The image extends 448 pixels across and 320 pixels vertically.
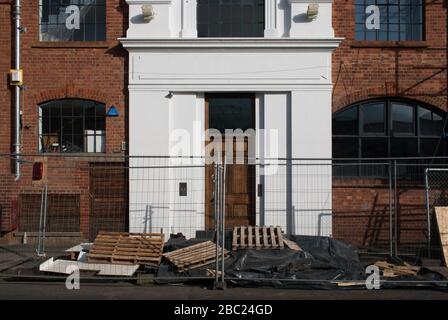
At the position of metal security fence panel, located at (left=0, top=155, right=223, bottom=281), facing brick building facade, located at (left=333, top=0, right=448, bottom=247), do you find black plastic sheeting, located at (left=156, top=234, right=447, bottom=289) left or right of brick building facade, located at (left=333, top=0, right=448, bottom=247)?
right

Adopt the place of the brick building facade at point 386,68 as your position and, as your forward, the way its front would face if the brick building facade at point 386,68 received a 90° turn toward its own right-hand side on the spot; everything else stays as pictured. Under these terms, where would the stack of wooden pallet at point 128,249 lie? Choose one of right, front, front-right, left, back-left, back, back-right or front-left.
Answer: front-left

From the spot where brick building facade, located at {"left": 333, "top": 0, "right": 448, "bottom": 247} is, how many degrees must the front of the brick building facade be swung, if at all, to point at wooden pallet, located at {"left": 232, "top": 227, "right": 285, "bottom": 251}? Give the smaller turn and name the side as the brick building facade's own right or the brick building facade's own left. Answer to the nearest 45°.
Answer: approximately 45° to the brick building facade's own right

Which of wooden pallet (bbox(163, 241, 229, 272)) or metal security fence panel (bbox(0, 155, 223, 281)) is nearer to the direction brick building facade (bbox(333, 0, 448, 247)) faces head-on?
the wooden pallet

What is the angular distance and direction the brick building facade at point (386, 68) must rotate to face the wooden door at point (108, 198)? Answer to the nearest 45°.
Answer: approximately 90° to its right

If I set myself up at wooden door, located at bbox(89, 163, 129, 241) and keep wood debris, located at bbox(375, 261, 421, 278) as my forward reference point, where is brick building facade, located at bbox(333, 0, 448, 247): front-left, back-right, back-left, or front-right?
front-left

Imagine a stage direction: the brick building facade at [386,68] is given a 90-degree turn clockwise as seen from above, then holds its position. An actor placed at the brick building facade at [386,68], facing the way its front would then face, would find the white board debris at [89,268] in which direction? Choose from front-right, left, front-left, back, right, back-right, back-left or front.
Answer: front-left

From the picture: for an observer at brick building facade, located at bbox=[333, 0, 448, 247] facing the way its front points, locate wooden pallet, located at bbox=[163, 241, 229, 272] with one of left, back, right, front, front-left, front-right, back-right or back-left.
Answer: front-right

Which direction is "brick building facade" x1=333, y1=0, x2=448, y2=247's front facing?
toward the camera

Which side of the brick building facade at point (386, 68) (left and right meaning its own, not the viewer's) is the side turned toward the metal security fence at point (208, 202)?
right

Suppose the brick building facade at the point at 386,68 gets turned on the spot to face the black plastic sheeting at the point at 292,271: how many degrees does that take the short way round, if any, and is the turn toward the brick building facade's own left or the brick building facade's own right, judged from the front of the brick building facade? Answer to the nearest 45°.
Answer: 0° — it already faces it

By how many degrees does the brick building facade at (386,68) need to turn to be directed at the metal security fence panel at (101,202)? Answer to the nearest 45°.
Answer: approximately 90° to its right

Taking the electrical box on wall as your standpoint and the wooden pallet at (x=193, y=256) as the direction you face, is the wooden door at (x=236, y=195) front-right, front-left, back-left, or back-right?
front-left

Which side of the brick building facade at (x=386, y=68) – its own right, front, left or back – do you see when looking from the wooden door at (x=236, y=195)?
right

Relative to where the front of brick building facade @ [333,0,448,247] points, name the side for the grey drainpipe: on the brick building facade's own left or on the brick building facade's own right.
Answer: on the brick building facade's own right
